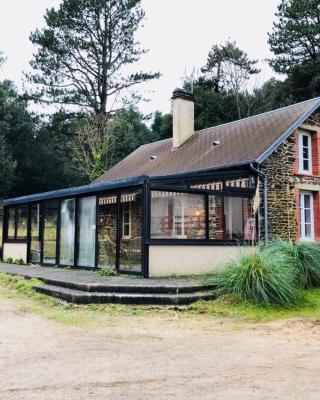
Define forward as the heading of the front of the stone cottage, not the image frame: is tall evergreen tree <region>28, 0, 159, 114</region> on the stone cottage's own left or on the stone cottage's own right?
on the stone cottage's own right

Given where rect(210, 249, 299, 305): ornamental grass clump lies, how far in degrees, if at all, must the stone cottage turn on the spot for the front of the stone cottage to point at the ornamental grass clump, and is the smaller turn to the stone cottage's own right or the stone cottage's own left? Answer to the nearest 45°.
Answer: approximately 45° to the stone cottage's own left

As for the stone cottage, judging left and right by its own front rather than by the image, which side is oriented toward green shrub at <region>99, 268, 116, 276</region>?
front

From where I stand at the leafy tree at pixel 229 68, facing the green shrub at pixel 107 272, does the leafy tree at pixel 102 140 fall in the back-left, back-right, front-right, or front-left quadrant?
front-right

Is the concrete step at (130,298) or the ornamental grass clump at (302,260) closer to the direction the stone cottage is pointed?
the concrete step

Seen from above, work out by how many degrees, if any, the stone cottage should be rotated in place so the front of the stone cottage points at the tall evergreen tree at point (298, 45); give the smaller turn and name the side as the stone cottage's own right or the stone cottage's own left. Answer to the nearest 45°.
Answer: approximately 180°

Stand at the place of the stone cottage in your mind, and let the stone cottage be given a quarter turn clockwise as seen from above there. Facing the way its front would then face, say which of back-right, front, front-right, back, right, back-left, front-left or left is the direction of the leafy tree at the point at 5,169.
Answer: front

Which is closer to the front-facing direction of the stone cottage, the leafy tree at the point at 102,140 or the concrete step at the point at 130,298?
the concrete step

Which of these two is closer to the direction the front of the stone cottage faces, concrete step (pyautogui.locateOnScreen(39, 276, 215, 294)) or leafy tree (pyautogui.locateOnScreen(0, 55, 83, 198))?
the concrete step

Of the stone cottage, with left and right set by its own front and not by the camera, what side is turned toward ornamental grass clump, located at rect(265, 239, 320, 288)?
left

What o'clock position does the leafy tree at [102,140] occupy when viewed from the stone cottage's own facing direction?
The leafy tree is roughly at 4 o'clock from the stone cottage.

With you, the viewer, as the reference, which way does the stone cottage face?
facing the viewer and to the left of the viewer

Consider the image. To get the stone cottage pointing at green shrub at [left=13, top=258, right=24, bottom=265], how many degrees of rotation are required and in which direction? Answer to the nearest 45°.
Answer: approximately 90° to its right

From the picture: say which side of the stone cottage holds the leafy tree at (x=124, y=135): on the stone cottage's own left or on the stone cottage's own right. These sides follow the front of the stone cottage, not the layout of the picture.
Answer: on the stone cottage's own right

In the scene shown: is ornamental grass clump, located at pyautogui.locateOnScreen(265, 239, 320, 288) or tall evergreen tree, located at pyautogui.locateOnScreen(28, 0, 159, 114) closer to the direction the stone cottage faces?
the ornamental grass clump

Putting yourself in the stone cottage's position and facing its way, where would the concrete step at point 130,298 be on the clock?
The concrete step is roughly at 11 o'clock from the stone cottage.

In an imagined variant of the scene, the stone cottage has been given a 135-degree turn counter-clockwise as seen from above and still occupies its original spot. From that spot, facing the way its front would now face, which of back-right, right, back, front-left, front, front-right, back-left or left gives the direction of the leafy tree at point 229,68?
left
